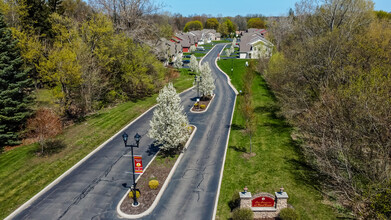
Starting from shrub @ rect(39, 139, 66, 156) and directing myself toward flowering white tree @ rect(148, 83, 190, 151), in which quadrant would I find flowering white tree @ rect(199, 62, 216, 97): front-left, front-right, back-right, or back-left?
front-left

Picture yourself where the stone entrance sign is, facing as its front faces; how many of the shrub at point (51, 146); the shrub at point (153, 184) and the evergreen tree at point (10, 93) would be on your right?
3

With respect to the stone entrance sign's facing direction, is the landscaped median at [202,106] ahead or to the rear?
to the rear

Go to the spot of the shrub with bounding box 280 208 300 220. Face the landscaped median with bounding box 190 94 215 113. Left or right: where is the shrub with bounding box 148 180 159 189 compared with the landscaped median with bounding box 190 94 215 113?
left

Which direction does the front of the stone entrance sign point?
toward the camera

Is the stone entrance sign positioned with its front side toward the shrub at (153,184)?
no

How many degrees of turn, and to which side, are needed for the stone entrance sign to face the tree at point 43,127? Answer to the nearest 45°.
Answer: approximately 90° to its right

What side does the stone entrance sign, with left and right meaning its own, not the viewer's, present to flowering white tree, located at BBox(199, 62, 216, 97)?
back

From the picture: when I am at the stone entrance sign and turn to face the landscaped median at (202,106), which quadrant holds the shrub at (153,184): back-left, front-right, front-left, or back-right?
front-left

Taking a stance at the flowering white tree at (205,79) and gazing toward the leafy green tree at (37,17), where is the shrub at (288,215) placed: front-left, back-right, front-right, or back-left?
back-left

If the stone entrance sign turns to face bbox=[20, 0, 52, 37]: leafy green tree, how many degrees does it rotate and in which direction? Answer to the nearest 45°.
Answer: approximately 135° to its right

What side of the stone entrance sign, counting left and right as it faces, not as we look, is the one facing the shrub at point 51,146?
right

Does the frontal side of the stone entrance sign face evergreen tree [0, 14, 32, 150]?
no
